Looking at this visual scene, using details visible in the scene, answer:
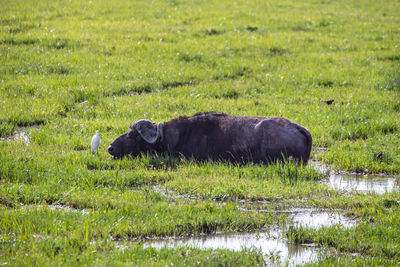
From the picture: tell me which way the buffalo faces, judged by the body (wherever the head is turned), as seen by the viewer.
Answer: to the viewer's left
